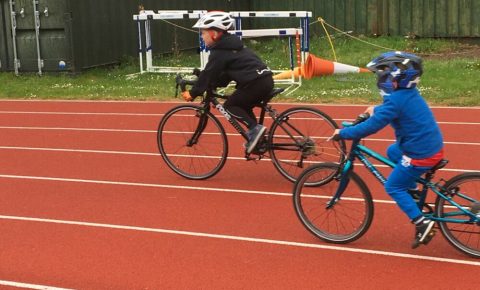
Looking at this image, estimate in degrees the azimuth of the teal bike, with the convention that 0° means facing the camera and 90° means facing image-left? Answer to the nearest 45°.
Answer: approximately 90°

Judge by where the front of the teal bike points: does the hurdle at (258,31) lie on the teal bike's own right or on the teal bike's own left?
on the teal bike's own right

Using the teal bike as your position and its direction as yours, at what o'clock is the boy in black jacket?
The boy in black jacket is roughly at 2 o'clock from the teal bike.

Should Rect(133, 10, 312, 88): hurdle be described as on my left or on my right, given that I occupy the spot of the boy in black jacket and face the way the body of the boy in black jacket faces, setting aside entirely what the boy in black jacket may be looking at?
on my right

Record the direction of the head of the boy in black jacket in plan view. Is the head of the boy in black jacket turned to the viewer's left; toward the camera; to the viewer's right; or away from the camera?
to the viewer's left

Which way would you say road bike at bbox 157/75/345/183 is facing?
to the viewer's left

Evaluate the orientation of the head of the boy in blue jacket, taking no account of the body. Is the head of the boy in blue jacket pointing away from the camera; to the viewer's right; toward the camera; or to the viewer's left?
to the viewer's left

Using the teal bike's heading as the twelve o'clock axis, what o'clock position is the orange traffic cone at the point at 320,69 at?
The orange traffic cone is roughly at 3 o'clock from the teal bike.

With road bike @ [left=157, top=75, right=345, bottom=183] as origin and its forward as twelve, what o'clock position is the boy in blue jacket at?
The boy in blue jacket is roughly at 8 o'clock from the road bike.

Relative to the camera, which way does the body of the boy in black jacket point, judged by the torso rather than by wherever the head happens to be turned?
to the viewer's left

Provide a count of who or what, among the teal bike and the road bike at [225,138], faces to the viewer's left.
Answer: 2
